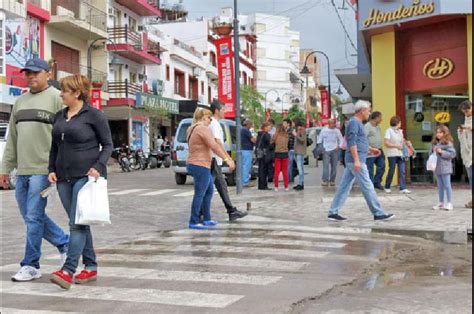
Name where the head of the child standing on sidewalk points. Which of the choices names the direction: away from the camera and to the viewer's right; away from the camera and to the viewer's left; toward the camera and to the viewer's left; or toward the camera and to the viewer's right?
toward the camera and to the viewer's left

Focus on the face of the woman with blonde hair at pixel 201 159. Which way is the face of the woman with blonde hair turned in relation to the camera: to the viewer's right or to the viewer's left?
to the viewer's right

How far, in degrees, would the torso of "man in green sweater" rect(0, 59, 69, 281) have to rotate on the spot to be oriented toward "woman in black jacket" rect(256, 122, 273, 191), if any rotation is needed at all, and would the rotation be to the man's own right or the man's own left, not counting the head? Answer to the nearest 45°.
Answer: approximately 180°
